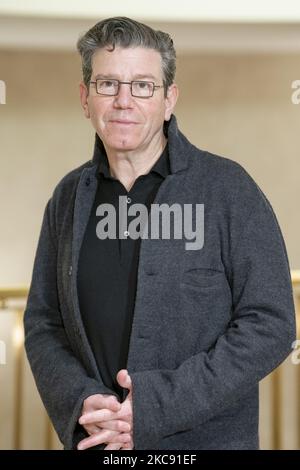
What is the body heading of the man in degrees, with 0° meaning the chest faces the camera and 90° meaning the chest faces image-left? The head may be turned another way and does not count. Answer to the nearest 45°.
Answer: approximately 45°
